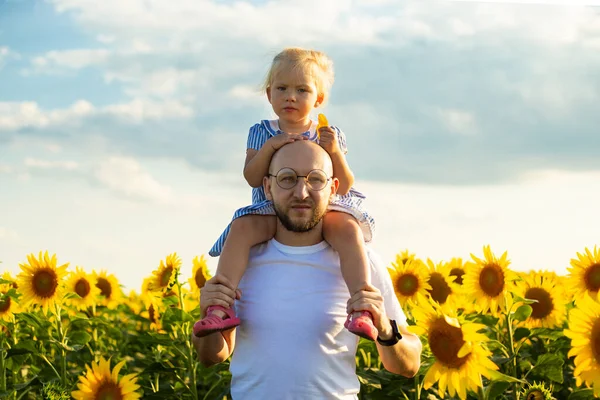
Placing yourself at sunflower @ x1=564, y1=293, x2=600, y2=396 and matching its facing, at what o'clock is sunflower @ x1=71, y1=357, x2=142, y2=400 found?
sunflower @ x1=71, y1=357, x2=142, y2=400 is roughly at 3 o'clock from sunflower @ x1=564, y1=293, x2=600, y2=396.

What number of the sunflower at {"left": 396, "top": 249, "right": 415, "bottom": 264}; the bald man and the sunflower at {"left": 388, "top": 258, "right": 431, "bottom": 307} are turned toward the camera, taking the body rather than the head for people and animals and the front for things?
3

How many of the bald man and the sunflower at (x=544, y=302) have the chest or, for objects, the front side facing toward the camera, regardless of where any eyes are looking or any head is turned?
2

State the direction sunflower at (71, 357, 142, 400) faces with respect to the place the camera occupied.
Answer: facing the viewer

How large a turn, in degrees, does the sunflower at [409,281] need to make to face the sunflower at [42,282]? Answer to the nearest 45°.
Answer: approximately 90° to its right

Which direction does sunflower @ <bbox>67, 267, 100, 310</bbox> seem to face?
toward the camera

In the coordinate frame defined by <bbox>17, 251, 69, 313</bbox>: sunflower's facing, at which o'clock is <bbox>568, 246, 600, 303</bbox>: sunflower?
<bbox>568, 246, 600, 303</bbox>: sunflower is roughly at 10 o'clock from <bbox>17, 251, 69, 313</bbox>: sunflower.

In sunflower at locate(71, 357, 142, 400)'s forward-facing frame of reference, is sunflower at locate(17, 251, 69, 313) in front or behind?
behind

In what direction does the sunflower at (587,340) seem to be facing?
toward the camera

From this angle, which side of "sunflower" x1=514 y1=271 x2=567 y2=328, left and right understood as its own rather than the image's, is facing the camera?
front

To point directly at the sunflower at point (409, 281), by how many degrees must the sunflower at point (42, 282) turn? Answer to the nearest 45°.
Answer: approximately 90° to its left
